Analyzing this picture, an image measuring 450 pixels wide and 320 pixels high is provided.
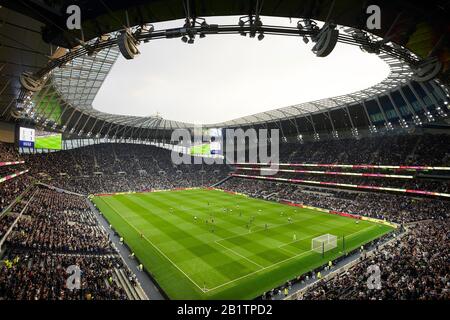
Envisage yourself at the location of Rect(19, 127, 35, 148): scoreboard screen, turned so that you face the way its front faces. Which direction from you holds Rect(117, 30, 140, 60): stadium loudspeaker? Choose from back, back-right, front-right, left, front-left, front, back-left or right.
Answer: front-right

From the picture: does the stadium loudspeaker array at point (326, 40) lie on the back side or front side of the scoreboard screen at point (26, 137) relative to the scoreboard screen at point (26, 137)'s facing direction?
on the front side

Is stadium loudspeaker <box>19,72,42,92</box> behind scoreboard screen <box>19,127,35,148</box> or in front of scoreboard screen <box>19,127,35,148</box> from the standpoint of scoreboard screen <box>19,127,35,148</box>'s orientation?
in front

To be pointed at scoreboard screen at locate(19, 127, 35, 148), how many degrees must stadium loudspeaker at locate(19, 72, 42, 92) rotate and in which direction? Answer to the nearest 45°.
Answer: approximately 135° to its right

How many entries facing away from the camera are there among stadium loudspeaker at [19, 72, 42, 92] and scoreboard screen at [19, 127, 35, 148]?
0

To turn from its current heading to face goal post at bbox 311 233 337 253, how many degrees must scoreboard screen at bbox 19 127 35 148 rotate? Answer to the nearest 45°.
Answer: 0° — it already faces it

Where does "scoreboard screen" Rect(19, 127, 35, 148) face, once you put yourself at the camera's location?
facing the viewer and to the right of the viewer
